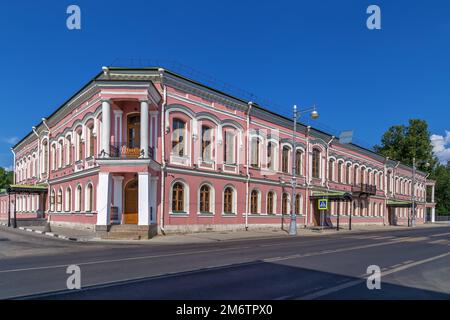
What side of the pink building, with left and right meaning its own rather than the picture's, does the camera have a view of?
front
